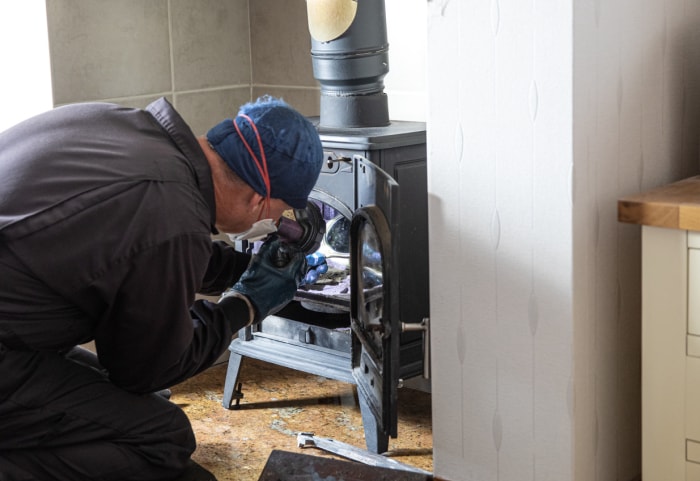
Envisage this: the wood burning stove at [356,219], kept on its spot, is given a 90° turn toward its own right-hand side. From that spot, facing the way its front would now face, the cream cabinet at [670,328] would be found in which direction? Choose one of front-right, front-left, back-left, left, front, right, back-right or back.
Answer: back

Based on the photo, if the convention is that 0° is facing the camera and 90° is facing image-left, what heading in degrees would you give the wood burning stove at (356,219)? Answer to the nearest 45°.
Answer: approximately 45°
